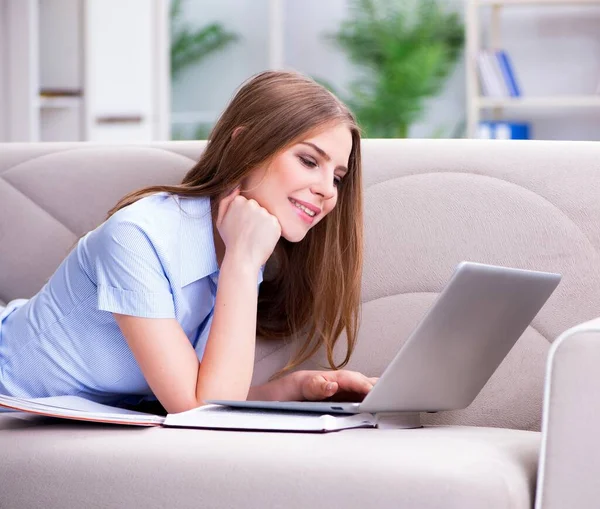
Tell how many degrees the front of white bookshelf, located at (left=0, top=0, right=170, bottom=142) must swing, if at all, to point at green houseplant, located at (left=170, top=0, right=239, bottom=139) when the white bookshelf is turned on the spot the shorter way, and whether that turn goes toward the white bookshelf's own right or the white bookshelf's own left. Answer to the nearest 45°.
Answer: approximately 135° to the white bookshelf's own left

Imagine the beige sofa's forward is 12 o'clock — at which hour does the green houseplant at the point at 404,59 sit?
The green houseplant is roughly at 6 o'clock from the beige sofa.

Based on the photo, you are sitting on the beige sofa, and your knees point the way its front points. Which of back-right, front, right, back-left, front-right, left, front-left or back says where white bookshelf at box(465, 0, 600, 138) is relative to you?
back

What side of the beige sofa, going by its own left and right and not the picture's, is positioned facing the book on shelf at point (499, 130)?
back

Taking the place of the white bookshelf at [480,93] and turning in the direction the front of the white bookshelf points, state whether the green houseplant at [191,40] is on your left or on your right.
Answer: on your right

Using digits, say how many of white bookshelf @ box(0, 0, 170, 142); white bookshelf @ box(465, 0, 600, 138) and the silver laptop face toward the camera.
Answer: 2

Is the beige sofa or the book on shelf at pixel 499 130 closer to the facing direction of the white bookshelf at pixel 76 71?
the beige sofa

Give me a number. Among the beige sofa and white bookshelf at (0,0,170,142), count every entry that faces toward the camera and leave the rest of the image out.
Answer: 2

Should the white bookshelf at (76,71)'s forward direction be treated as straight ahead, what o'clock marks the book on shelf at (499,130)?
The book on shelf is roughly at 9 o'clock from the white bookshelf.

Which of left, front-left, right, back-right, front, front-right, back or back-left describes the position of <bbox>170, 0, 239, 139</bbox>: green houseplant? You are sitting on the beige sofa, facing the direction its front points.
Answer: back
